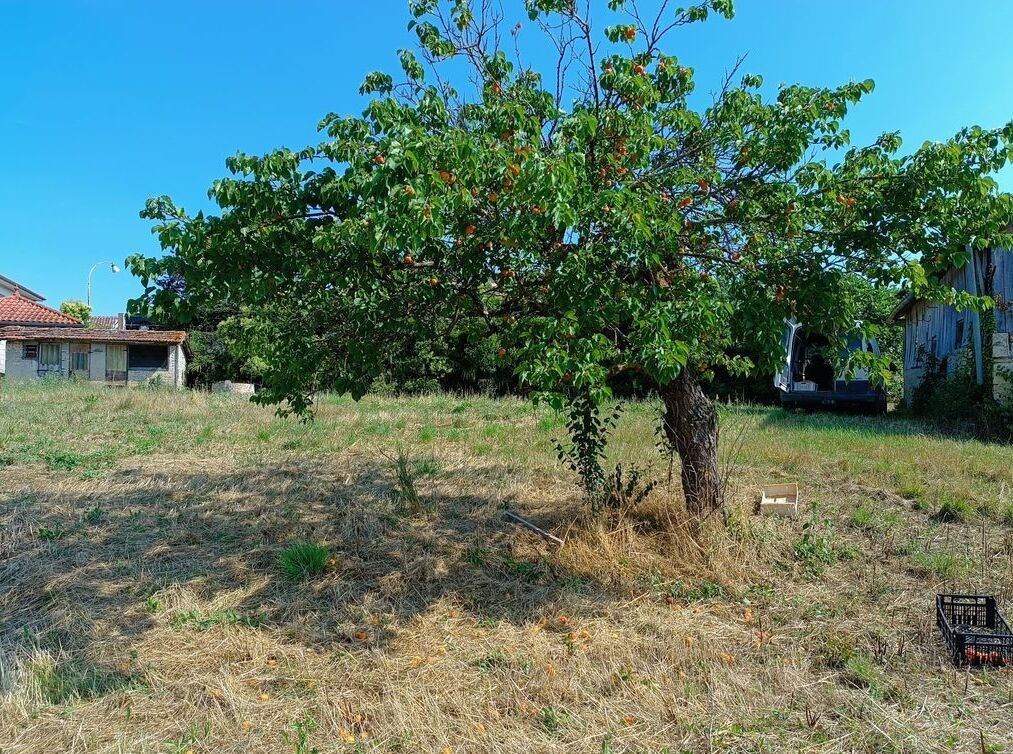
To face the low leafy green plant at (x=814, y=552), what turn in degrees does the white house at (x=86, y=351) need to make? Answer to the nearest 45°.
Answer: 0° — it already faces it

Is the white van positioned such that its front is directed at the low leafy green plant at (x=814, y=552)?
no

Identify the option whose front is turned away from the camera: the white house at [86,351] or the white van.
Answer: the white van

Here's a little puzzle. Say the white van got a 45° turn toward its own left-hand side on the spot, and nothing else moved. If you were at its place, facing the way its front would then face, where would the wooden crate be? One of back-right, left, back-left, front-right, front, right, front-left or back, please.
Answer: back-left

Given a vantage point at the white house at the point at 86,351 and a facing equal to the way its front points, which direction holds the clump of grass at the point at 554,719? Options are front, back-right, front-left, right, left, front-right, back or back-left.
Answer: front

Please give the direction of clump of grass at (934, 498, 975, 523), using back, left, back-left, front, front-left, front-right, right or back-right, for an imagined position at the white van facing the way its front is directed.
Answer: back

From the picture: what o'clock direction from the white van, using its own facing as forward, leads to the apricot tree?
The apricot tree is roughly at 6 o'clock from the white van.

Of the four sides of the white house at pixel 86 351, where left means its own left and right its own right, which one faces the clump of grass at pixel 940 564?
front

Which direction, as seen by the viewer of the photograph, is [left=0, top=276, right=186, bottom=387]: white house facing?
facing the viewer

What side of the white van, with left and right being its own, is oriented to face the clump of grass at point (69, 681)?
back

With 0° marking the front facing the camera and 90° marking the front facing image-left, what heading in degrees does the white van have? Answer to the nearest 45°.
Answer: approximately 180°

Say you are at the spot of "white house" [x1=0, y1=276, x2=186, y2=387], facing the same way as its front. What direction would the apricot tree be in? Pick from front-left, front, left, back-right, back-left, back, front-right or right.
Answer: front

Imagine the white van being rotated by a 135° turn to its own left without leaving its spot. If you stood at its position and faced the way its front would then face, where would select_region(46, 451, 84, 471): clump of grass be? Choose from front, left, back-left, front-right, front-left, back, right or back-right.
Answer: front

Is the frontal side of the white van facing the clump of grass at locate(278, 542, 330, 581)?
no

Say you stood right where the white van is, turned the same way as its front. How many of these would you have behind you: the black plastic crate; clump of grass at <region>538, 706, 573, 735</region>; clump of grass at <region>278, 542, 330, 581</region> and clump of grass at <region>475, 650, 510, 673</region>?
4

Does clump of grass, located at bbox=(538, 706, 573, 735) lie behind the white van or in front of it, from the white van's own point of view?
behind

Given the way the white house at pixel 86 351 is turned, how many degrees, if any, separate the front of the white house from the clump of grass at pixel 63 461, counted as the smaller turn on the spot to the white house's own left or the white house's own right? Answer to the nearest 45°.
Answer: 0° — it already faces it

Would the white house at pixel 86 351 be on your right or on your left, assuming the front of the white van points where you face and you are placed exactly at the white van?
on your left
